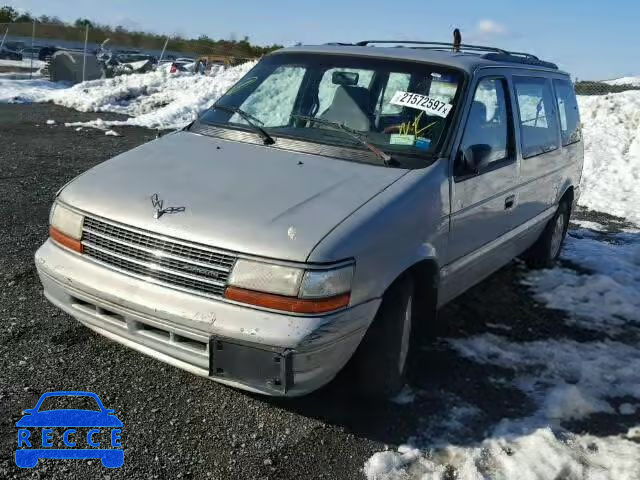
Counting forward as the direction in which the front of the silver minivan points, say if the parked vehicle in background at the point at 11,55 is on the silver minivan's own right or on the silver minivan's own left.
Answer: on the silver minivan's own right

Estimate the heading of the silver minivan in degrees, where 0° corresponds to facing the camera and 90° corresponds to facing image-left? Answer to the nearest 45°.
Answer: approximately 45°
